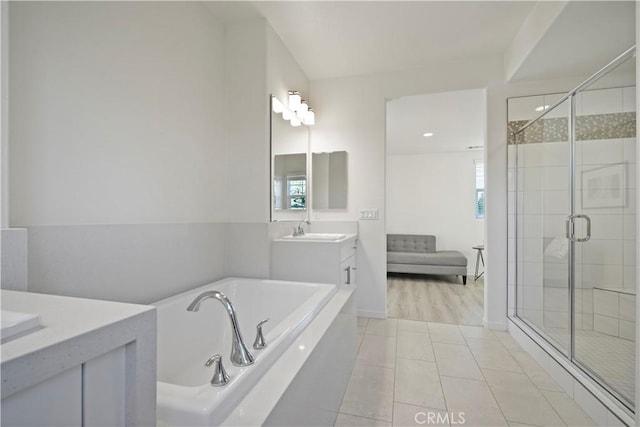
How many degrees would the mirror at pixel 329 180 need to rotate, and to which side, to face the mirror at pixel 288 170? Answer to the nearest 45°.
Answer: approximately 45° to its right

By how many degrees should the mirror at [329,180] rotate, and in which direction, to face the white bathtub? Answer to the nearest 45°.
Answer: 0° — it already faces it

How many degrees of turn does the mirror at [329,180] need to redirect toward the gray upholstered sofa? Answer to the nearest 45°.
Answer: approximately 135° to its left

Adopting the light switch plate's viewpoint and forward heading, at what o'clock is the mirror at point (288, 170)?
The mirror is roughly at 2 o'clock from the light switch plate.

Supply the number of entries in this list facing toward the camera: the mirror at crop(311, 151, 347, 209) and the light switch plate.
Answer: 2

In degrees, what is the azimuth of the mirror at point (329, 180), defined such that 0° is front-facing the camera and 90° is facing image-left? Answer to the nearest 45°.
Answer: approximately 0°

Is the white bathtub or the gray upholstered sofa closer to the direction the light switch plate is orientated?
the white bathtub

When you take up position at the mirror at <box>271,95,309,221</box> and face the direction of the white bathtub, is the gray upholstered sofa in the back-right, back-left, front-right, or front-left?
back-left

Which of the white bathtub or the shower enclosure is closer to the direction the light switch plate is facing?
the white bathtub

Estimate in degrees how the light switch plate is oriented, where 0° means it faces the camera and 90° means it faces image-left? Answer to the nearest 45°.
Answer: approximately 0°
